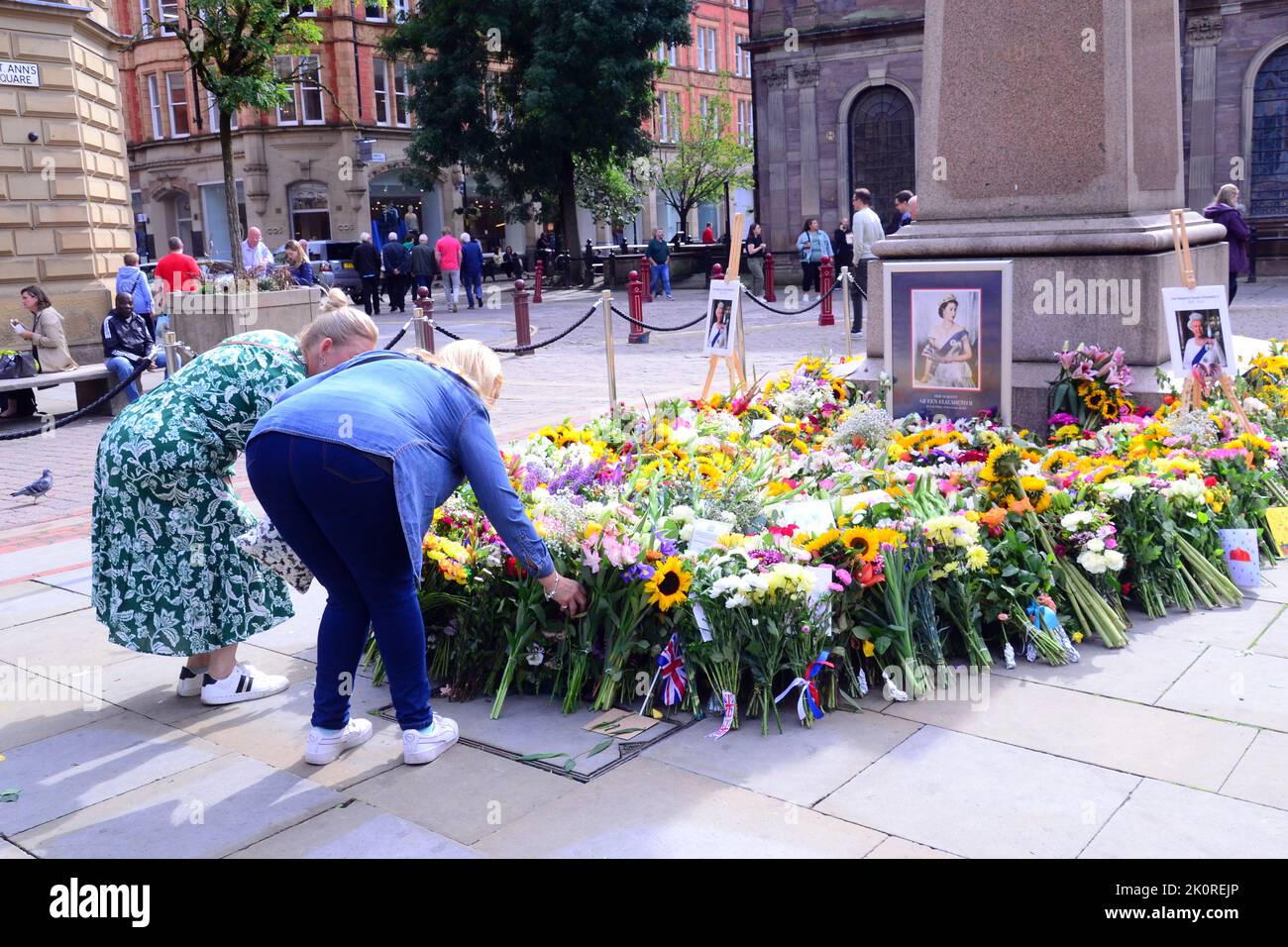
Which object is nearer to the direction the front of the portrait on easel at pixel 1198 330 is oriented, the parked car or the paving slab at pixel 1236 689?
the paving slab

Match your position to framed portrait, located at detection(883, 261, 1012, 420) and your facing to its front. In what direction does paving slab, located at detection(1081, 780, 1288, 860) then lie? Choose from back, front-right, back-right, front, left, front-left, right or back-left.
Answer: front

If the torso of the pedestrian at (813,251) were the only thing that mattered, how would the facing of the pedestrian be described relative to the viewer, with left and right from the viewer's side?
facing the viewer

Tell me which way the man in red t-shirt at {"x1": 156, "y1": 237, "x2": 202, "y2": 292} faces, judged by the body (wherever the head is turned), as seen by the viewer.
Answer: away from the camera

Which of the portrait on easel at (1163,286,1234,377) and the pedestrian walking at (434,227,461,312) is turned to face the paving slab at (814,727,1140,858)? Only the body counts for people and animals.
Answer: the portrait on easel

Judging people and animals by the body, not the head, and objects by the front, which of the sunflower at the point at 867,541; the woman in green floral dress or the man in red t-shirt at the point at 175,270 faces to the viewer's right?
the woman in green floral dress

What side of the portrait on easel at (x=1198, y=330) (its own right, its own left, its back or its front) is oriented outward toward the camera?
front

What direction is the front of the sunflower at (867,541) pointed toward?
toward the camera

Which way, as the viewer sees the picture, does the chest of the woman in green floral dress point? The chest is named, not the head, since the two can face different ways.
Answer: to the viewer's right

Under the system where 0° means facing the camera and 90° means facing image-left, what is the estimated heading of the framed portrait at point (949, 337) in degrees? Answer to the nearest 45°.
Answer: approximately 0°

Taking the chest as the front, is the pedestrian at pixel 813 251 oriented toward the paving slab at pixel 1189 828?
yes
